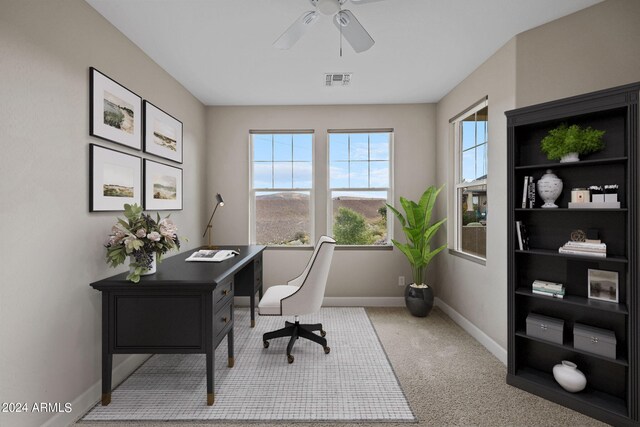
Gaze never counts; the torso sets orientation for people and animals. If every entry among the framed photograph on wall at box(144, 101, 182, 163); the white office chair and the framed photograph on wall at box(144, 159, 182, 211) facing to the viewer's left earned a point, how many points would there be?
1

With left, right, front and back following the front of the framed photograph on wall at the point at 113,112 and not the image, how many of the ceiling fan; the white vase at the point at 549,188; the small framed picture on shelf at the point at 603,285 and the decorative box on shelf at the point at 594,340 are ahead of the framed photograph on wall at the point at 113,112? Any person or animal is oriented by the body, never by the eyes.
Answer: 4

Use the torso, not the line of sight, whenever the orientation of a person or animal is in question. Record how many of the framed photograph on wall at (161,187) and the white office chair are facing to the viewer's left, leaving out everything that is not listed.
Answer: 1

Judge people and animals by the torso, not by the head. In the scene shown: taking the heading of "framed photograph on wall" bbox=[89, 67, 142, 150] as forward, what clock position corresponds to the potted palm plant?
The potted palm plant is roughly at 11 o'clock from the framed photograph on wall.

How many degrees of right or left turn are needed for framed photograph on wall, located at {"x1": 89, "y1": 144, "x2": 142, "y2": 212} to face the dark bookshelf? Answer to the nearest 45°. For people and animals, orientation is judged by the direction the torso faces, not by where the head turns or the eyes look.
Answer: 0° — it already faces it

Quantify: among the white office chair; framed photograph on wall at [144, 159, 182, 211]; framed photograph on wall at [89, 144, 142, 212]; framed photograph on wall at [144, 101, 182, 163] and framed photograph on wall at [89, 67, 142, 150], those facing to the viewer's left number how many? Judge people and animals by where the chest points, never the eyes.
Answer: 1

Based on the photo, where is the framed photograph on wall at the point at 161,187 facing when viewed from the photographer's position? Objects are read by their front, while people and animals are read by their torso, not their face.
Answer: facing the viewer and to the right of the viewer

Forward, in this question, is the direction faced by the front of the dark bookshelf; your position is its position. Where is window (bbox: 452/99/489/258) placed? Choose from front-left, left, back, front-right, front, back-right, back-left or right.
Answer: right

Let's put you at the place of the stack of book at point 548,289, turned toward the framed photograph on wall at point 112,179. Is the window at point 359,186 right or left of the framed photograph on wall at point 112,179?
right

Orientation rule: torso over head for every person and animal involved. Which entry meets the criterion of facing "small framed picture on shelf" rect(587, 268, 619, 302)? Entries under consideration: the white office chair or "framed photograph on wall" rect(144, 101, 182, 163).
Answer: the framed photograph on wall

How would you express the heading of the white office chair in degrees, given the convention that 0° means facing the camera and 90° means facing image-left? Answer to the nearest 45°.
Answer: approximately 90°

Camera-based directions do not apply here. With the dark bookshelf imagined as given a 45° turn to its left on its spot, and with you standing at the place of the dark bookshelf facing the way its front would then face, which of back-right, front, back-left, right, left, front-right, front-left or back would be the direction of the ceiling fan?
front-right

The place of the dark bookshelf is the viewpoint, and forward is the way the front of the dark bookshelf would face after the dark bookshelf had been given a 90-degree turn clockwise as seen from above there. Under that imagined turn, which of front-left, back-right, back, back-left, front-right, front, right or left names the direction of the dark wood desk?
left

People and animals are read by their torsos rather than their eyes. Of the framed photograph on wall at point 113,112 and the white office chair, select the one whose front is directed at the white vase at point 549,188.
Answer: the framed photograph on wall

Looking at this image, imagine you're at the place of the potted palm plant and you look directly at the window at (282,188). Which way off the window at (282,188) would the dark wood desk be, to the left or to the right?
left

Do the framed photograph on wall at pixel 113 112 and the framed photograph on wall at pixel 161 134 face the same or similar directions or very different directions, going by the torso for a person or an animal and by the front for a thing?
same or similar directions

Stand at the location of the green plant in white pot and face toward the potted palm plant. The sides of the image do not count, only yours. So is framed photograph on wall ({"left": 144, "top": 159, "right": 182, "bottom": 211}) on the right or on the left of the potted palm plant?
left

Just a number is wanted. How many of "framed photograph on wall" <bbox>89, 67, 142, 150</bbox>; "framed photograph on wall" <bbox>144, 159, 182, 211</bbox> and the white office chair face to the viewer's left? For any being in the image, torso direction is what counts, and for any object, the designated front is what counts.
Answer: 1

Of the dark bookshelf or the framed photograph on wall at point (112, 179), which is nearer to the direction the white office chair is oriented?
the framed photograph on wall
